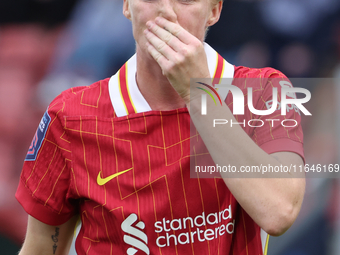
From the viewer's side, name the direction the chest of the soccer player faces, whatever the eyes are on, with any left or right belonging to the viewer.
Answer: facing the viewer

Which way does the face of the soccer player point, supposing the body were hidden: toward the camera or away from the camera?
toward the camera
